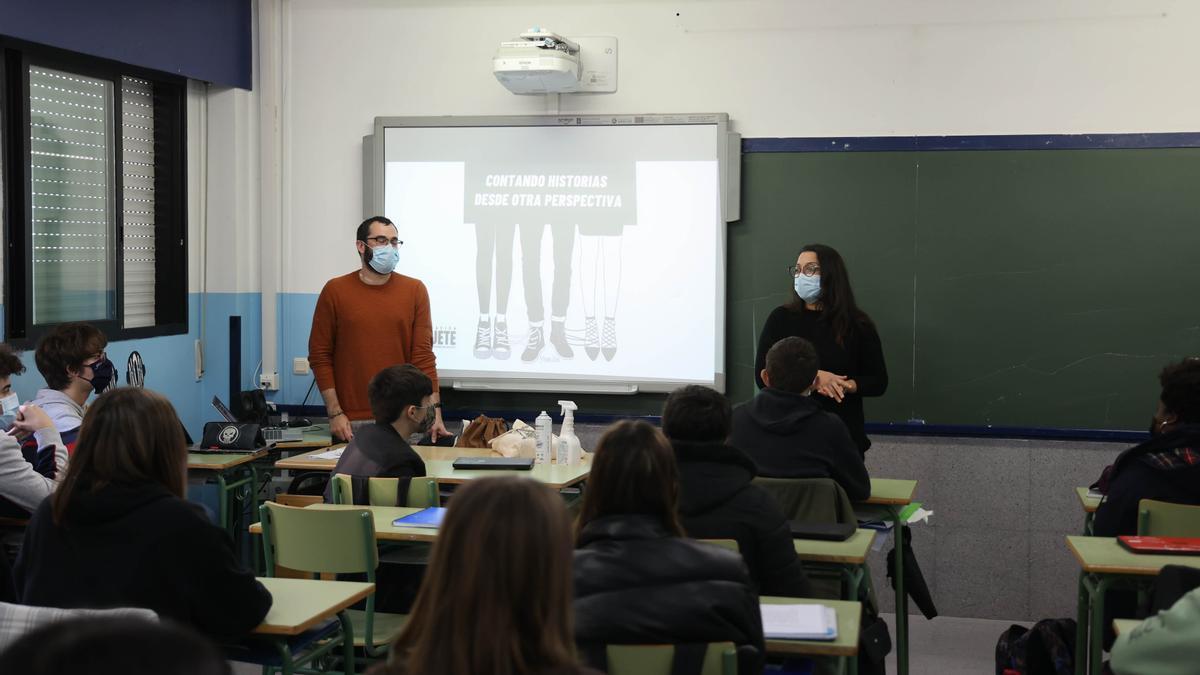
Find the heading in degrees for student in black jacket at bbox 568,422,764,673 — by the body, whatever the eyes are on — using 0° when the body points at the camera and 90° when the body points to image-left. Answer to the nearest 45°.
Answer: approximately 180°

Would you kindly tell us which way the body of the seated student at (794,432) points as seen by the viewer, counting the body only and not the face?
away from the camera

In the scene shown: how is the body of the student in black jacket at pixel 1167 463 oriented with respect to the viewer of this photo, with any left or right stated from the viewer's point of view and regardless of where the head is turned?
facing away from the viewer and to the left of the viewer

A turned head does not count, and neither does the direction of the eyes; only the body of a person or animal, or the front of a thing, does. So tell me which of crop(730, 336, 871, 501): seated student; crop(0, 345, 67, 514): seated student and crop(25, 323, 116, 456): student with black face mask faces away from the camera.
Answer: crop(730, 336, 871, 501): seated student

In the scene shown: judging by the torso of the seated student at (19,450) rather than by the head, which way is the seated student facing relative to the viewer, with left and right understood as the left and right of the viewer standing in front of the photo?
facing to the right of the viewer

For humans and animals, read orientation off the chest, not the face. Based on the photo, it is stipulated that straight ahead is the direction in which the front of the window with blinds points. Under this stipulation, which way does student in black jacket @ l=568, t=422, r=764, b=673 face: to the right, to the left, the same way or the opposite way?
to the left

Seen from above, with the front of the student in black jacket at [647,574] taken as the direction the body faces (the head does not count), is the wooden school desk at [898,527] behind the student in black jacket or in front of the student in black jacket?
in front

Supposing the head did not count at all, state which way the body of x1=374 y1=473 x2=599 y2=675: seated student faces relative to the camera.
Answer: away from the camera

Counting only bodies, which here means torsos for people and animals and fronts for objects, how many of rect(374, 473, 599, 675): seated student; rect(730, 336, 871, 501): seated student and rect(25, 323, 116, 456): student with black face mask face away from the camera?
2

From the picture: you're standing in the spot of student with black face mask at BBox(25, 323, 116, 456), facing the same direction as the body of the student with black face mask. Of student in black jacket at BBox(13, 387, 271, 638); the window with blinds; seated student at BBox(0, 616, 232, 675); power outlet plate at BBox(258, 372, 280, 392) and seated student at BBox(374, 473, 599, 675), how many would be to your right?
3

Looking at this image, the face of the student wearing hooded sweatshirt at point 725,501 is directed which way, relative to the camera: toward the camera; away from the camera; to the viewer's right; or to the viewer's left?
away from the camera

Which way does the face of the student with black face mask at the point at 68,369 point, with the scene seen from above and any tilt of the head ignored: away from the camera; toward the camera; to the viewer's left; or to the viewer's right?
to the viewer's right

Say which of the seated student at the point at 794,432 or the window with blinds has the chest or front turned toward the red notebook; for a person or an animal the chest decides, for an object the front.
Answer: the window with blinds

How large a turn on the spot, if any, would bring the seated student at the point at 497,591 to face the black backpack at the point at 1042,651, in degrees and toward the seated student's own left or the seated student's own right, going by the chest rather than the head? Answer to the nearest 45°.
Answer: approximately 45° to the seated student's own right
